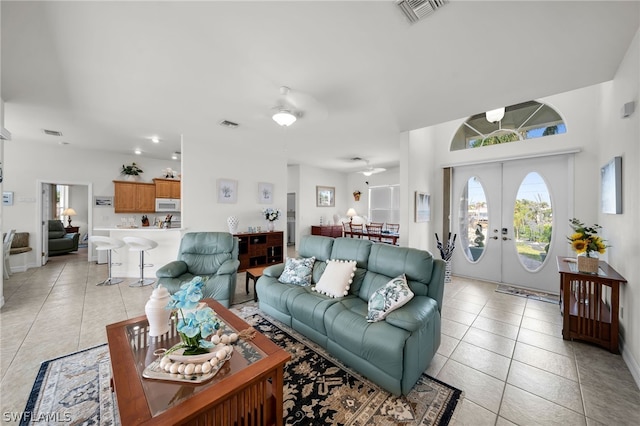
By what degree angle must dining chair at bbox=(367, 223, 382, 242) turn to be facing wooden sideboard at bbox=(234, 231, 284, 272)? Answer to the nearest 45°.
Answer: approximately 135° to its left

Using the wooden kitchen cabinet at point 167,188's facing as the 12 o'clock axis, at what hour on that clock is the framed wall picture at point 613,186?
The framed wall picture is roughly at 11 o'clock from the wooden kitchen cabinet.

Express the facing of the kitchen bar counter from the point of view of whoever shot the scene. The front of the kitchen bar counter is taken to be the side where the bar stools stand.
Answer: facing the viewer

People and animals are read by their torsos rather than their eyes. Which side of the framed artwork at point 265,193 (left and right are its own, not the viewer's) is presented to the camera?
front

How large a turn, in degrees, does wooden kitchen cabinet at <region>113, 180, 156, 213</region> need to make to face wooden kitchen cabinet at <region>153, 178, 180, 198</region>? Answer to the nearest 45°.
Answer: approximately 90° to its left

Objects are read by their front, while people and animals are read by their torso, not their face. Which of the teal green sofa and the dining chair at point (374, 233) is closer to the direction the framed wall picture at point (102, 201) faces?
the teal green sofa

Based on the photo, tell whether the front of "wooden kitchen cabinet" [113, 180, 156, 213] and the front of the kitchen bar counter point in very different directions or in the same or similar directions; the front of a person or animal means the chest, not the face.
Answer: same or similar directions

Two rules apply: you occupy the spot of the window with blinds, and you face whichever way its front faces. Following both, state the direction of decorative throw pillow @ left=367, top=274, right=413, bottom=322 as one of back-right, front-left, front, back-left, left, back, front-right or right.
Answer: front

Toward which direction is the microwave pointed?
toward the camera

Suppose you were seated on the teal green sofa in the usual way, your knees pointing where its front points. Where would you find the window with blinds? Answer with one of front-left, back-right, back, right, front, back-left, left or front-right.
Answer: back-right

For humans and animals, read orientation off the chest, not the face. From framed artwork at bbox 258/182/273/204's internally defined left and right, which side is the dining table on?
on its left

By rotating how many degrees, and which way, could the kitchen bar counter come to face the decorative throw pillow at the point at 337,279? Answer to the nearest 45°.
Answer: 0° — it already faces it

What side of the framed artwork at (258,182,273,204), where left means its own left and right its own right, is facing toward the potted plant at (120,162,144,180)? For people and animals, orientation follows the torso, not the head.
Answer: right

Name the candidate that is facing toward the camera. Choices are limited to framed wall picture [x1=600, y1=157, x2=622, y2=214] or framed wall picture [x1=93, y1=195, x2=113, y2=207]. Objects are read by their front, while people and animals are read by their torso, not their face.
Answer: framed wall picture [x1=93, y1=195, x2=113, y2=207]
